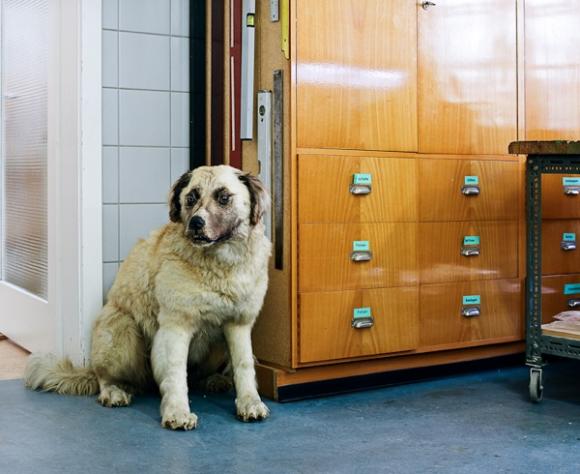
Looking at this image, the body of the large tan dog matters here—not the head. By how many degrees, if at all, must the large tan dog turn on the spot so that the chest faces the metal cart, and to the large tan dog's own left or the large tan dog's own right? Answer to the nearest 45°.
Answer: approximately 45° to the large tan dog's own left

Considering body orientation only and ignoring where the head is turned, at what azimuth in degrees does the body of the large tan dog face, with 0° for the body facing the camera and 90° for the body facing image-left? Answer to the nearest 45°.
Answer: approximately 315°

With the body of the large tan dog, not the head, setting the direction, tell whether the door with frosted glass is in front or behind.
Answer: behind
